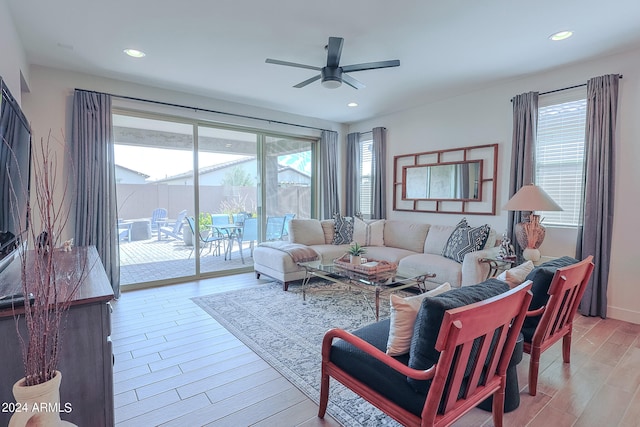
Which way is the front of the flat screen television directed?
to the viewer's right

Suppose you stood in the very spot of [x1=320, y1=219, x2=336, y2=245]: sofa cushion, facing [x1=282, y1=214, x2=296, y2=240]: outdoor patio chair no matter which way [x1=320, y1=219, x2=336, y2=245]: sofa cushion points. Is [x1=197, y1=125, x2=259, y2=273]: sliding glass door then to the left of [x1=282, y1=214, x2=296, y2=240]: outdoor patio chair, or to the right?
left

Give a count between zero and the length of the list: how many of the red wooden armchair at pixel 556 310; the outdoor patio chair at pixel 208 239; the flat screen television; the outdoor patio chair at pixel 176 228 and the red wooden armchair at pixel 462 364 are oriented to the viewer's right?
2

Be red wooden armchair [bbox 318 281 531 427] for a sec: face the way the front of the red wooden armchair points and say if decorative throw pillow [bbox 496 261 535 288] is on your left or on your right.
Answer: on your right

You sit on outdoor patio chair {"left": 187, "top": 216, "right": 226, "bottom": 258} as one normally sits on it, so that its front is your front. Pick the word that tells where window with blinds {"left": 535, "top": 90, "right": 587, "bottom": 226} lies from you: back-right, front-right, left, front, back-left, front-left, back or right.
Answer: front-right

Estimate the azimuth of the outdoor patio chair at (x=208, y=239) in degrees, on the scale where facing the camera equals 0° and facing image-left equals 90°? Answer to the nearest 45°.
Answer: approximately 270°

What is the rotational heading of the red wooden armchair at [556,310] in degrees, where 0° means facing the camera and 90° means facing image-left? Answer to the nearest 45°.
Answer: approximately 135°

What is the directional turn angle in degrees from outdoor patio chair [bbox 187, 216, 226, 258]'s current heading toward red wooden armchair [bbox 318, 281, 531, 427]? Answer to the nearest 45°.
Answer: approximately 90° to its right

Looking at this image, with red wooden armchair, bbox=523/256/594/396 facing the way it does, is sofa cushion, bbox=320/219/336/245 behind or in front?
in front

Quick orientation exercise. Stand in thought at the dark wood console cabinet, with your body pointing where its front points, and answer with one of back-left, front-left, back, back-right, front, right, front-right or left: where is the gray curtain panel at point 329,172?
front-left

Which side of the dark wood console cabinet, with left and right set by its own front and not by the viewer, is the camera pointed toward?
right

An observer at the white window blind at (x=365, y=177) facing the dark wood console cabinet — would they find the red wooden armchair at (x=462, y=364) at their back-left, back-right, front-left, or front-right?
front-left

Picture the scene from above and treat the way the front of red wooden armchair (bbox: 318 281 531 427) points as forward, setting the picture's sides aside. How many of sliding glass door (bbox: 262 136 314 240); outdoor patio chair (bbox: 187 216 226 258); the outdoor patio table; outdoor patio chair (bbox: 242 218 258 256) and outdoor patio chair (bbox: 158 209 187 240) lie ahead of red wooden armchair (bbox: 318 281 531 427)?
5

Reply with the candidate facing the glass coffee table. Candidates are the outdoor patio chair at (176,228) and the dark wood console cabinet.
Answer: the dark wood console cabinet
